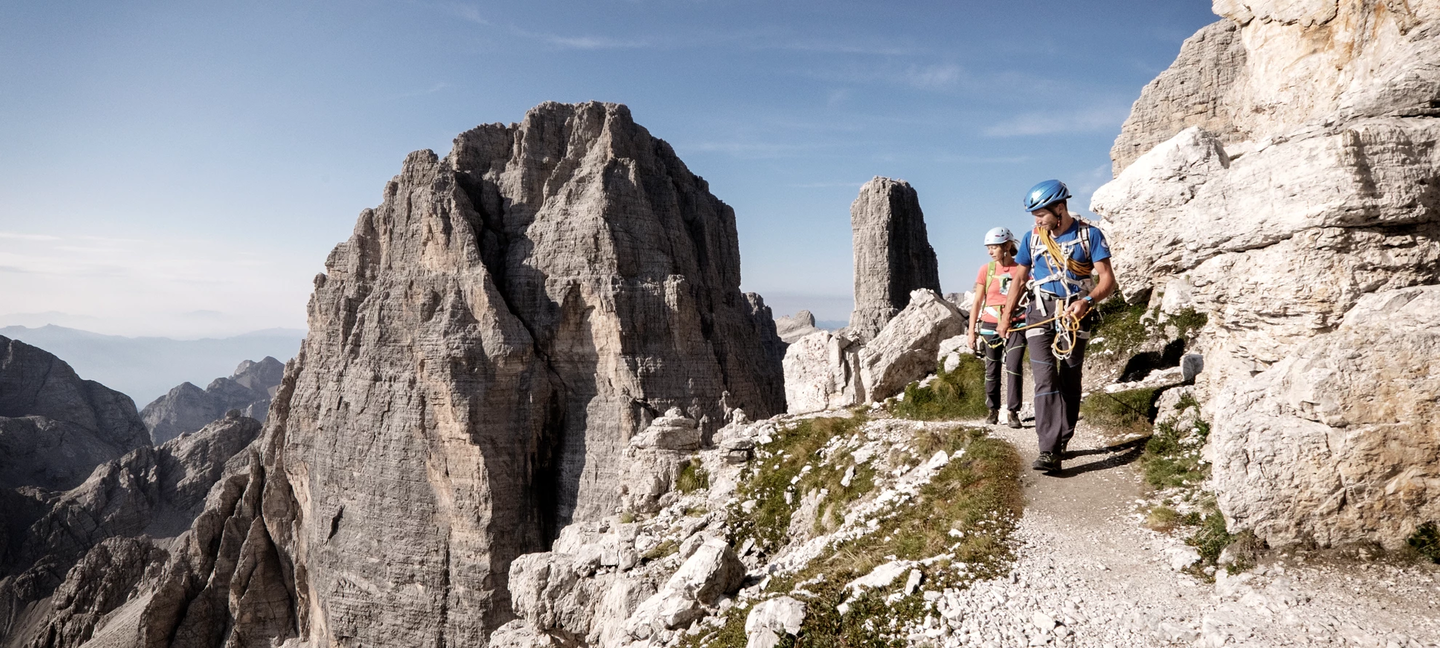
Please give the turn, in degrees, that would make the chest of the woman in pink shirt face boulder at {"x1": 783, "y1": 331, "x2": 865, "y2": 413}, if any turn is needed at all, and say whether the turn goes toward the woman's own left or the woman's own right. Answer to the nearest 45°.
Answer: approximately 135° to the woman's own right

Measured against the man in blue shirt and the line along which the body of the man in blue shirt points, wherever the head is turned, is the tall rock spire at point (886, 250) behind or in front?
behind

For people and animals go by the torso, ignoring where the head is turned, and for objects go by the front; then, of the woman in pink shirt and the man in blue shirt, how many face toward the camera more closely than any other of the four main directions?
2

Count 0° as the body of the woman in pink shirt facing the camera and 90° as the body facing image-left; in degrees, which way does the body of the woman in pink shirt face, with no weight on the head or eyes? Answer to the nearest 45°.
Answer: approximately 0°

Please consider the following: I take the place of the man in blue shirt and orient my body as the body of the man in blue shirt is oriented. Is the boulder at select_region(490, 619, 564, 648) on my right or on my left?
on my right

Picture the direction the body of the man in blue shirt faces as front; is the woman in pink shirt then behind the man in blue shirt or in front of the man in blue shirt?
behind

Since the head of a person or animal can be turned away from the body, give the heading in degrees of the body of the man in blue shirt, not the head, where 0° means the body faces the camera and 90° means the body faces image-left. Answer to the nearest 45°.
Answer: approximately 0°
